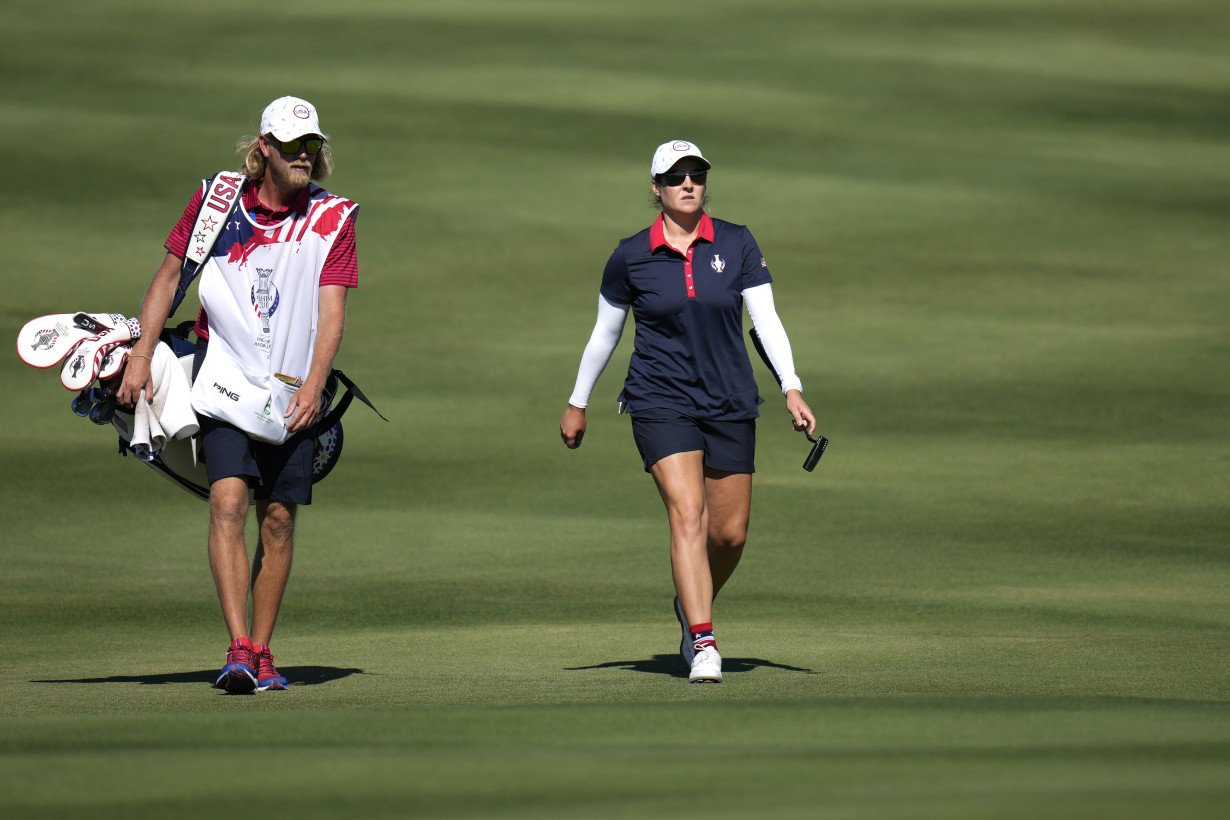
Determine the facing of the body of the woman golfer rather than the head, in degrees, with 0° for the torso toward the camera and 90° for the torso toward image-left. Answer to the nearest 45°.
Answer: approximately 0°

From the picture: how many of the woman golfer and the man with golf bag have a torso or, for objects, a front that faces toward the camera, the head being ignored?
2

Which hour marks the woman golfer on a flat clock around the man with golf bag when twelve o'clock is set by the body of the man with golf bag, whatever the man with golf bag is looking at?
The woman golfer is roughly at 9 o'clock from the man with golf bag.

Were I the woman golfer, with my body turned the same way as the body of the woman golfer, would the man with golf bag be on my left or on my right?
on my right

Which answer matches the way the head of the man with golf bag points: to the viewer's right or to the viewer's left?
to the viewer's right

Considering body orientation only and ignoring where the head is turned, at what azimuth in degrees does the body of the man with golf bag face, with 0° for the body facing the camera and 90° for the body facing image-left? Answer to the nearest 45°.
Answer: approximately 0°
